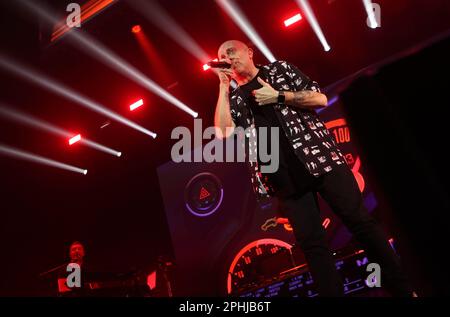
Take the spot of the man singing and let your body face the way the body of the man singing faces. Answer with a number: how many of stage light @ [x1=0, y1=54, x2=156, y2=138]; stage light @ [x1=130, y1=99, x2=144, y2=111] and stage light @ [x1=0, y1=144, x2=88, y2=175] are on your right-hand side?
3

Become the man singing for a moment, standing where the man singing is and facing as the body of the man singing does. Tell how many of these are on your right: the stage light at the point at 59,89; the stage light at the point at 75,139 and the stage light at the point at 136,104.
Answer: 3

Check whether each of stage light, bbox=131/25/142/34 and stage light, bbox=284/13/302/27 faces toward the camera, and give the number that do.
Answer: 2

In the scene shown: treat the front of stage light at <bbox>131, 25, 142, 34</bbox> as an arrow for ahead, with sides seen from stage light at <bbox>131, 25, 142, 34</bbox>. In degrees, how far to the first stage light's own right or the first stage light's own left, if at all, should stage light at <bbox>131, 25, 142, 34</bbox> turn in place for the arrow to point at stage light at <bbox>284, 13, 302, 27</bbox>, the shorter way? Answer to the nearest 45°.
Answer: approximately 90° to the first stage light's own left

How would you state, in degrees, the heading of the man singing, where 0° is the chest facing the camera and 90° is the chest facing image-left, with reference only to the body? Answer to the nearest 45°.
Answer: approximately 45°
